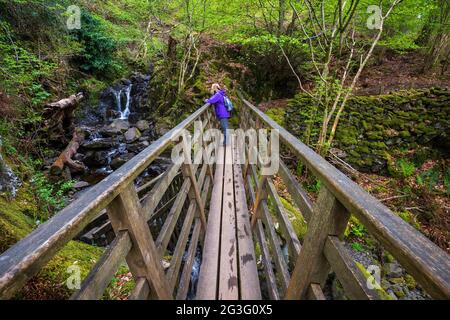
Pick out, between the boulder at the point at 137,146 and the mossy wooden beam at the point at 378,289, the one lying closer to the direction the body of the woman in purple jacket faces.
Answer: the boulder

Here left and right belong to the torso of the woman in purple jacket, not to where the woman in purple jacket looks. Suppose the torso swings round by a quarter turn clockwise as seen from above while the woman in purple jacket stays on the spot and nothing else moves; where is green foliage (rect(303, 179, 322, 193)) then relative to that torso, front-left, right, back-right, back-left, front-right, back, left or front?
right

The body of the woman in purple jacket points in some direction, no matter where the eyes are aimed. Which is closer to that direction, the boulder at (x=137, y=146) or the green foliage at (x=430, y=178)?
the boulder

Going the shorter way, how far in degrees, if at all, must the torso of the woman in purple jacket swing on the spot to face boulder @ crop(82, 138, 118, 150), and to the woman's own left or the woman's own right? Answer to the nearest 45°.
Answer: approximately 45° to the woman's own right

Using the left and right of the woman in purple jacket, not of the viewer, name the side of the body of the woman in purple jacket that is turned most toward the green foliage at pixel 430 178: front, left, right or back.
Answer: back

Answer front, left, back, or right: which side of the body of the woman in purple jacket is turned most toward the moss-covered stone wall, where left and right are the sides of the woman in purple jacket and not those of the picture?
back

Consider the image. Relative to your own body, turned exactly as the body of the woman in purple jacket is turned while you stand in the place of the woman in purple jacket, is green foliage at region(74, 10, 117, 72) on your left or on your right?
on your right

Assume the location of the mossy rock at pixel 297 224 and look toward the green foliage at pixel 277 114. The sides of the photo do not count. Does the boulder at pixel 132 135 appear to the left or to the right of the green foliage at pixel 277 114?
left

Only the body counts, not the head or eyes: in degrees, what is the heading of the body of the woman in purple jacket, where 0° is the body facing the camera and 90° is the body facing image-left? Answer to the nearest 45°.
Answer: approximately 90°

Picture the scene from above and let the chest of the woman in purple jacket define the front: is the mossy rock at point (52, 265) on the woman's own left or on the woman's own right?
on the woman's own left

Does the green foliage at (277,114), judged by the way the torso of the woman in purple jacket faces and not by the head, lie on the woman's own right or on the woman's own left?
on the woman's own right
